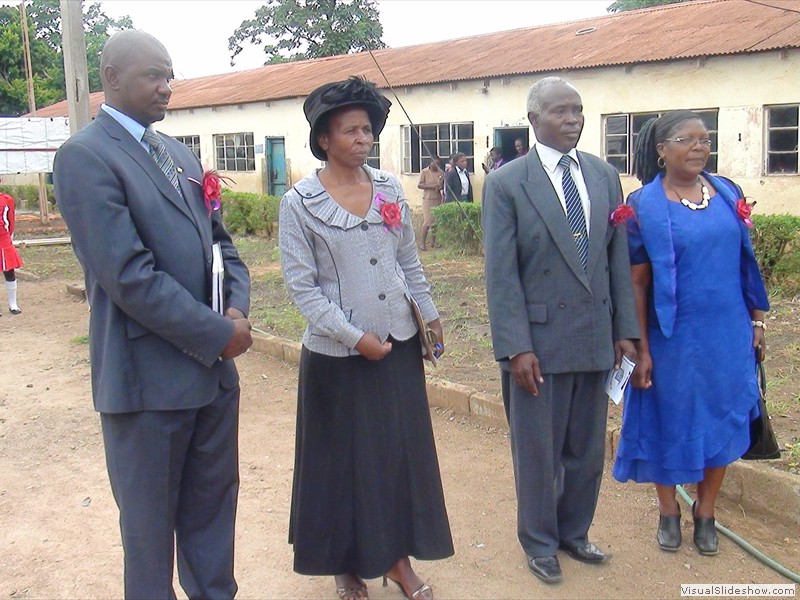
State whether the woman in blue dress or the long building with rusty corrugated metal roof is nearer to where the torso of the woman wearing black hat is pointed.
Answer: the woman in blue dress

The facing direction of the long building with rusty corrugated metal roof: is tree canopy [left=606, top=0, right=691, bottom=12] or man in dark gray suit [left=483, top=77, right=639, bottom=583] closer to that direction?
the man in dark gray suit

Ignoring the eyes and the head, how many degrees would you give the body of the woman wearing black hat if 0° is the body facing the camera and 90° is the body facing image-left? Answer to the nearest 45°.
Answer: approximately 315°

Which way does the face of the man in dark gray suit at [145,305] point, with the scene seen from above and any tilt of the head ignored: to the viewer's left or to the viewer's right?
to the viewer's right

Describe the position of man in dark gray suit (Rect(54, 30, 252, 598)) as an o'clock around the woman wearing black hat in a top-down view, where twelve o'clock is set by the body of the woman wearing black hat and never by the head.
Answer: The man in dark gray suit is roughly at 3 o'clock from the woman wearing black hat.
